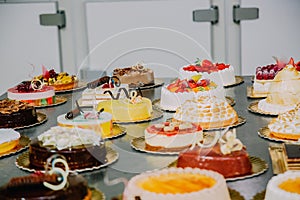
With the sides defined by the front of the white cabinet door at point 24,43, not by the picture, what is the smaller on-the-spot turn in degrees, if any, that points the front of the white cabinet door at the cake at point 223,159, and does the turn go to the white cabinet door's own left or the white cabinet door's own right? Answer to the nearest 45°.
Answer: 0° — it already faces it

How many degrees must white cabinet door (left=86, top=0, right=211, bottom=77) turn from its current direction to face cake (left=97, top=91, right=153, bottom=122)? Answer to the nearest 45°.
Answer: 0° — it already faces it

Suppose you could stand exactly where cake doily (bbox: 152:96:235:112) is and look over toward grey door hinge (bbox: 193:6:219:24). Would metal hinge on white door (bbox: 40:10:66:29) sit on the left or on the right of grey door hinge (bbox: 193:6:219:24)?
left

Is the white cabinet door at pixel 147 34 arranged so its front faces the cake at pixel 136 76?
yes

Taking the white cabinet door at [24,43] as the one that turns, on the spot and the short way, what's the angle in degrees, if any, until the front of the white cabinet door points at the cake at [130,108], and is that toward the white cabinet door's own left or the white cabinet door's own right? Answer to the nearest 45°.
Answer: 0° — it already faces it

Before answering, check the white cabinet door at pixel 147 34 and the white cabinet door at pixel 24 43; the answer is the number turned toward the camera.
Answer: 2

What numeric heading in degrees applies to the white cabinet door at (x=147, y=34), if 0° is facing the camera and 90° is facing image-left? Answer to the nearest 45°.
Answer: approximately 0°

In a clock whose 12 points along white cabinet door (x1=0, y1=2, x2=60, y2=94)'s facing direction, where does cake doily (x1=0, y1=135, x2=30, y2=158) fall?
The cake doily is roughly at 12 o'clock from the white cabinet door.

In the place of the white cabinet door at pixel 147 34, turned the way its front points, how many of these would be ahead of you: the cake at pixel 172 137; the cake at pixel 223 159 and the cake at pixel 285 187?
3

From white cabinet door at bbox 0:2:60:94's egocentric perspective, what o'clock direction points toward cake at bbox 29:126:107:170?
The cake is roughly at 12 o'clock from the white cabinet door.
